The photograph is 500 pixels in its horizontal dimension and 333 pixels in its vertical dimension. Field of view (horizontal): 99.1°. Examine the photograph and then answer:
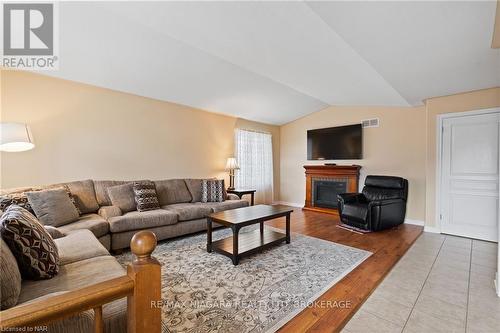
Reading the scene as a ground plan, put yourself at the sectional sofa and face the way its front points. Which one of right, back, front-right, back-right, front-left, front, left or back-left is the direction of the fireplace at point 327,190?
front-left

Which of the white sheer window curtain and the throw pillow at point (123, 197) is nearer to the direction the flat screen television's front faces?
the throw pillow

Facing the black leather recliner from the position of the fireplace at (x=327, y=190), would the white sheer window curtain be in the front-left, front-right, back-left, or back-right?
back-right

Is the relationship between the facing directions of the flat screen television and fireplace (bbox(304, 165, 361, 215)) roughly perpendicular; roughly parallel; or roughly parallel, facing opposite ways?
roughly parallel

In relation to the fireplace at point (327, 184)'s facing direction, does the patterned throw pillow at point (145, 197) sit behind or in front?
in front

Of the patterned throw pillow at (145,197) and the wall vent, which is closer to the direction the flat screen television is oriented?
the patterned throw pillow

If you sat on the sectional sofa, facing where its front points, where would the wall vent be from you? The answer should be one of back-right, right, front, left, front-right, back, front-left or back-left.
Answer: front-left

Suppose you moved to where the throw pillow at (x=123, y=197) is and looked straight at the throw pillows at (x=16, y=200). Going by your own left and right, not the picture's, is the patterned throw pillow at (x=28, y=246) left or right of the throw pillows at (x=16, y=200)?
left

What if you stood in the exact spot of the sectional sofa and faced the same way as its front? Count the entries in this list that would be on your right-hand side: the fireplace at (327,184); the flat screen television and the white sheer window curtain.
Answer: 0

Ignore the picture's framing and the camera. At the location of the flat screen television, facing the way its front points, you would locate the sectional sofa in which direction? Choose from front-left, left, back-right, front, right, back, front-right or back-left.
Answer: front

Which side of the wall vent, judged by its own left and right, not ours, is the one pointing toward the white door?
left

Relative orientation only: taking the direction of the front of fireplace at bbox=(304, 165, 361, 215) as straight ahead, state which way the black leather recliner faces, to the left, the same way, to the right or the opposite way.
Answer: the same way

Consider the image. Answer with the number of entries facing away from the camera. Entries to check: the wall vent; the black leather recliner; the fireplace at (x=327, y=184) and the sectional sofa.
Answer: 0

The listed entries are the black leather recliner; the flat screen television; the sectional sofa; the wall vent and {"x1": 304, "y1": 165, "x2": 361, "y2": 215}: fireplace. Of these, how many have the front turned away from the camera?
0

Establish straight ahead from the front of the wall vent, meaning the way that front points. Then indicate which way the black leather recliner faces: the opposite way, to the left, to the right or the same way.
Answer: the same way

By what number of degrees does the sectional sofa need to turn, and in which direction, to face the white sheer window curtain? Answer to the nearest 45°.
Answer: approximately 90° to its left

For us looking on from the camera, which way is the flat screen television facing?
facing the viewer and to the left of the viewer

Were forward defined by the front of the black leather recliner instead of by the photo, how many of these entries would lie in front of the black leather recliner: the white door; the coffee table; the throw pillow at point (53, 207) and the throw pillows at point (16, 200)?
3

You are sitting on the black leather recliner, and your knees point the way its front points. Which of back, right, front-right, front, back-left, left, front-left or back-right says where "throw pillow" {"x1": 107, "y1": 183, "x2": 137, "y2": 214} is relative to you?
front

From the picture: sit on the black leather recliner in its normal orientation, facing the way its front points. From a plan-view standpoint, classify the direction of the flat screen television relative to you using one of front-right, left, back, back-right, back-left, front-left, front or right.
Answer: right

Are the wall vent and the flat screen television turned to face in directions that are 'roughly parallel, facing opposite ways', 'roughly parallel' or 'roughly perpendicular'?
roughly parallel
